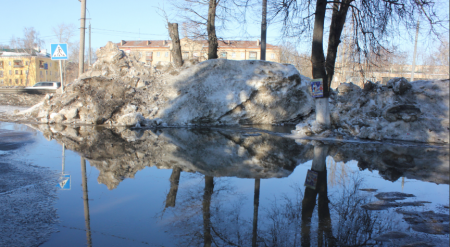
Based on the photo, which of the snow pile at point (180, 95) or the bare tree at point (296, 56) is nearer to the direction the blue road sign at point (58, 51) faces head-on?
the snow pile

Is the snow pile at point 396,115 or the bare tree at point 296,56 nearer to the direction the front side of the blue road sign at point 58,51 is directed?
the snow pile

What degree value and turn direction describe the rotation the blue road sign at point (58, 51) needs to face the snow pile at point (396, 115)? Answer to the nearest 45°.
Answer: approximately 45° to its left

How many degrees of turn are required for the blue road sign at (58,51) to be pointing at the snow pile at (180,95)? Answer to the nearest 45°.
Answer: approximately 45° to its left

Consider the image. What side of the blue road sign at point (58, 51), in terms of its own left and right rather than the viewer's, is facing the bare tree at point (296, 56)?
left

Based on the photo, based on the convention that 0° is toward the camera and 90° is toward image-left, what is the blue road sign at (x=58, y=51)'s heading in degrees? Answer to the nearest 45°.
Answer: approximately 0°

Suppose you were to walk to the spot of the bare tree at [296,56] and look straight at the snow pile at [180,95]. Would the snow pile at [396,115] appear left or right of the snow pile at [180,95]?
left
